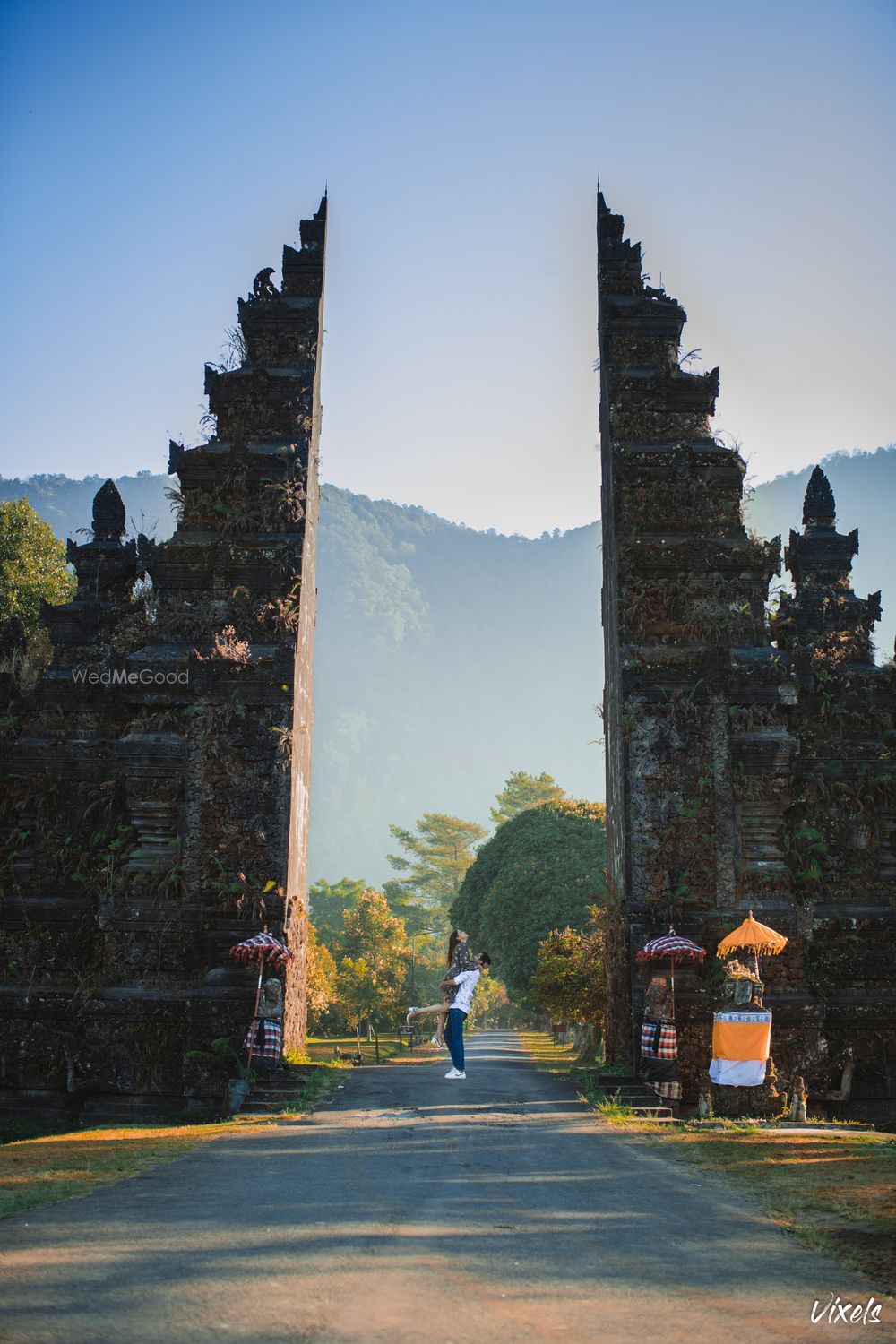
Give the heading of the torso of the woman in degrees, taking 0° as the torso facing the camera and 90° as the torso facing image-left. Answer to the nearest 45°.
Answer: approximately 270°

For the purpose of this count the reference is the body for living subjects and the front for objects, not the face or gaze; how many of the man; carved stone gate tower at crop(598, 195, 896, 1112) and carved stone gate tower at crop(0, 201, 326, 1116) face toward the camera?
2

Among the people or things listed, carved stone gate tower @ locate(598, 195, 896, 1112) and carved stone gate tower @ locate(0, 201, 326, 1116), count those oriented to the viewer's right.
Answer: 0

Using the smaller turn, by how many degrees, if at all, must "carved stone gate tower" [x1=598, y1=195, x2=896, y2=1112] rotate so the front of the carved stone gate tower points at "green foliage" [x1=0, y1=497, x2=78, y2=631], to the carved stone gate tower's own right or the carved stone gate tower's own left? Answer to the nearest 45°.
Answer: approximately 135° to the carved stone gate tower's own right

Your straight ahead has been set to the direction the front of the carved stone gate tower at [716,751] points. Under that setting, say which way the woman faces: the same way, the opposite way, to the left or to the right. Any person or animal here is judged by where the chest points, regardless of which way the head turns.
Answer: to the left

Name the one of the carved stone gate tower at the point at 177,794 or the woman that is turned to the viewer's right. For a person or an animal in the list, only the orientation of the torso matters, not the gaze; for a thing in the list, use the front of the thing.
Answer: the woman

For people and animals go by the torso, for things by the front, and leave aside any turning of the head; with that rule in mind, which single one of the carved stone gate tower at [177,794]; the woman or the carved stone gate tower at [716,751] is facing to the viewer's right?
the woman

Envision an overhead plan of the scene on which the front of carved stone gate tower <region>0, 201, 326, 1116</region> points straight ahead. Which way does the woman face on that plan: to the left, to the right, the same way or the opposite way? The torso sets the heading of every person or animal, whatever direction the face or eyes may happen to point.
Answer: to the left

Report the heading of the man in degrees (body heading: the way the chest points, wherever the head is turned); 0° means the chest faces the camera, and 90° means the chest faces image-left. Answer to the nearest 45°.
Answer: approximately 90°

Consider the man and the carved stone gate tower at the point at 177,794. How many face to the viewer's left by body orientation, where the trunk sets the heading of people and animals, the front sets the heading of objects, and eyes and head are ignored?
1

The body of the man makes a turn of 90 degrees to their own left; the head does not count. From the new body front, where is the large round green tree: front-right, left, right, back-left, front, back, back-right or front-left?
back
